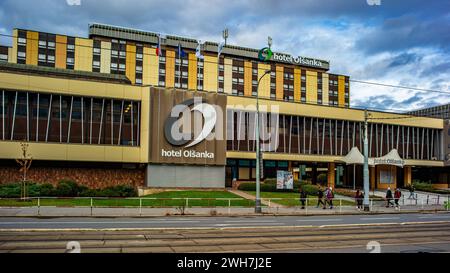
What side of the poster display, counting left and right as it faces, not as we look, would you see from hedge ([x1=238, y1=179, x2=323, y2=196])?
back

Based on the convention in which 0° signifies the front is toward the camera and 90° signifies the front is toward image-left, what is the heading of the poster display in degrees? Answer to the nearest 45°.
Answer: approximately 0°

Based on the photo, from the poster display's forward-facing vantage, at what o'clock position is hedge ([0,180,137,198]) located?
The hedge is roughly at 2 o'clock from the poster display.

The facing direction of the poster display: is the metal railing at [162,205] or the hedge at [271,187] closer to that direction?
the metal railing

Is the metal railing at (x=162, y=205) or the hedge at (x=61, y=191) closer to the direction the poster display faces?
the metal railing
